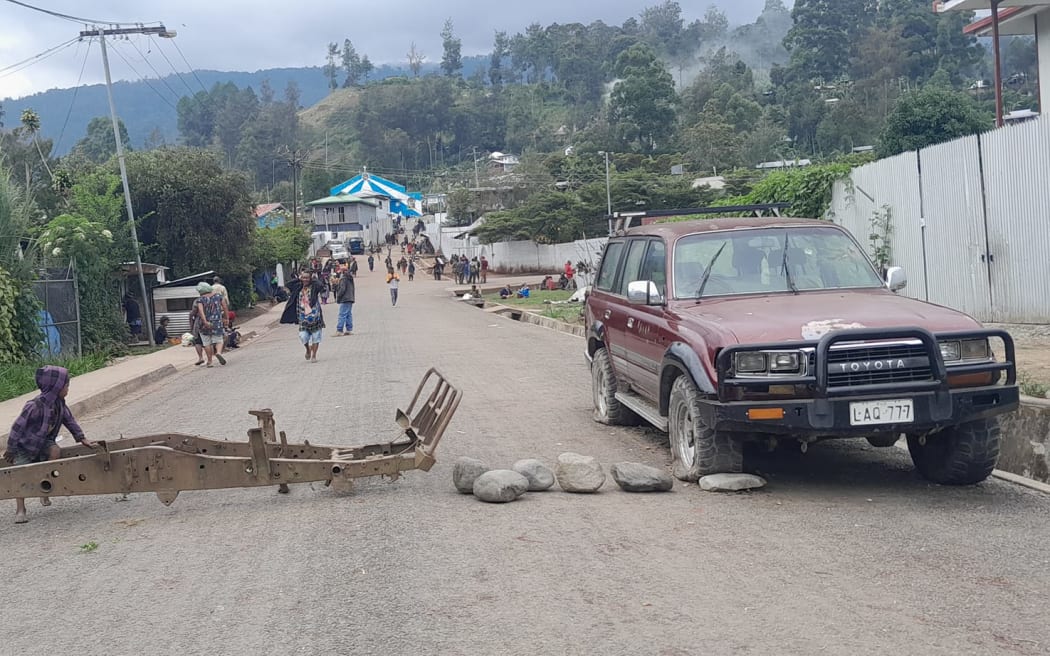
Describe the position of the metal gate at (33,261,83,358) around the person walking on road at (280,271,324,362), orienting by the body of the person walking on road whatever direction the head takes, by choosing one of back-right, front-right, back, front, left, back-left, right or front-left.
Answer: back-right

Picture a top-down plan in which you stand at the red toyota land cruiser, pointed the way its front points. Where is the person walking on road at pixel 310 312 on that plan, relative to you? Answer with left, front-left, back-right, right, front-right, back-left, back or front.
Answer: back

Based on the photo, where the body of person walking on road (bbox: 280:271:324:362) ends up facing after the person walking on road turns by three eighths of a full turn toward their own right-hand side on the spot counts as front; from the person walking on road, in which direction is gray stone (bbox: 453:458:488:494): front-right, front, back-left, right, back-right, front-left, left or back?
back-left

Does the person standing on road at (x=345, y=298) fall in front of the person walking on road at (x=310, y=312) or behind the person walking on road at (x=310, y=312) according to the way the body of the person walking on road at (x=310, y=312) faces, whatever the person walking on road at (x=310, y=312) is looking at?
behind

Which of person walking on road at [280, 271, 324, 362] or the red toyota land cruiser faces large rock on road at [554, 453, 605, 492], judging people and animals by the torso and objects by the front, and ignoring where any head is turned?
the person walking on road

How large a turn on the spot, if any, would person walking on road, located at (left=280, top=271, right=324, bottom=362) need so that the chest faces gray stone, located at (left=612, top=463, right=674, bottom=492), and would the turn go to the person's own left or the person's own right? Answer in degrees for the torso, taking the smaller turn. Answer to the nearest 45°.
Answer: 0° — they already face it

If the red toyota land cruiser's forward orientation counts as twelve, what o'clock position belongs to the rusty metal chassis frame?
The rusty metal chassis frame is roughly at 4 o'clock from the red toyota land cruiser.

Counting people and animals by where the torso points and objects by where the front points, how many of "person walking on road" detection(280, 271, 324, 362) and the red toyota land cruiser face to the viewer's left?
0

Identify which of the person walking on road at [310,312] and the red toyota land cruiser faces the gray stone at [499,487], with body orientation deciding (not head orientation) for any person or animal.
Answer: the person walking on road

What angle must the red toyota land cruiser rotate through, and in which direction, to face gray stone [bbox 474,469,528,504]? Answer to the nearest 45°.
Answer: approximately 45° to its right

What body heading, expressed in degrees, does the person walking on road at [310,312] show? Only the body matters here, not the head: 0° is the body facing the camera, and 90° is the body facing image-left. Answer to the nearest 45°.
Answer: approximately 0°

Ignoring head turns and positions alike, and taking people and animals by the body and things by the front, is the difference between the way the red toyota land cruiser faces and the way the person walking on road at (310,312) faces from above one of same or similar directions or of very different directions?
same or similar directions

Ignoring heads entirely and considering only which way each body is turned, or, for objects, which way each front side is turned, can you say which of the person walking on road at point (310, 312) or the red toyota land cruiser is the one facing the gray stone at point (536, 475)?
the person walking on road

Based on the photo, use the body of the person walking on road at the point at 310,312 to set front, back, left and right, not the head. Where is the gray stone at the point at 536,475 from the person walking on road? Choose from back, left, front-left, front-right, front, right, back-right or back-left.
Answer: front

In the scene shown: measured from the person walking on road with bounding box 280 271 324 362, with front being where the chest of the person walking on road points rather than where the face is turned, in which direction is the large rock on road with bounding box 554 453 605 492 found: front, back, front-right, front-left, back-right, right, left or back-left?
front

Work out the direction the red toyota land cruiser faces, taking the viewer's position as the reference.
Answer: facing the viewer and to the right of the viewer
